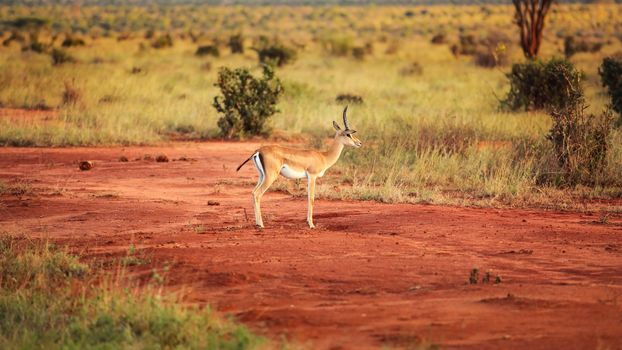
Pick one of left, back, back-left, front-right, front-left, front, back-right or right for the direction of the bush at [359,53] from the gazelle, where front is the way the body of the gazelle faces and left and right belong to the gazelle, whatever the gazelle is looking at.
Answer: left

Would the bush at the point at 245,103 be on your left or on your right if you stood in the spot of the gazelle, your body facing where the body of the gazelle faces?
on your left

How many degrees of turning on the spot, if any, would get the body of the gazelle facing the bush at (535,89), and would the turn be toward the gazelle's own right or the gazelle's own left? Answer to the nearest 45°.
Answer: approximately 45° to the gazelle's own left

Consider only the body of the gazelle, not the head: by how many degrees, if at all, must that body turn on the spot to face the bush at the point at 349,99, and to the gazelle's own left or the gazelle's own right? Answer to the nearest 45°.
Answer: approximately 90° to the gazelle's own left

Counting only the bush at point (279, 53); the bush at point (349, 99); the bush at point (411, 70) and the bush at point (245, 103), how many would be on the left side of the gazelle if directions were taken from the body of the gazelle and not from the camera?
4

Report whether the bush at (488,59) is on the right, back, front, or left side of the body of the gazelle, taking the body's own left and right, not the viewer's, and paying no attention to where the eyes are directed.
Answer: left

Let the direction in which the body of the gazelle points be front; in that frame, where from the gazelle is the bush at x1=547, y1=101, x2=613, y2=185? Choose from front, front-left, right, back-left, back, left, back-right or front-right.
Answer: front-left

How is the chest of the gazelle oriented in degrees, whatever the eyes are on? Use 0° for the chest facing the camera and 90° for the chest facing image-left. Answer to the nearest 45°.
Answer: approximately 270°

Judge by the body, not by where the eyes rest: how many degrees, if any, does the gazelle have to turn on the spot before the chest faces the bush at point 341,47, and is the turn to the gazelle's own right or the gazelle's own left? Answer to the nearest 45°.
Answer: approximately 90° to the gazelle's own left

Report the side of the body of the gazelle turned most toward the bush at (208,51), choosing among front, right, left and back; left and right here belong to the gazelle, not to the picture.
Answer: left

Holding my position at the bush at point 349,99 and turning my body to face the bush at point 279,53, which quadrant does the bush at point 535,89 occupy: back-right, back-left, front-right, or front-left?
back-right
